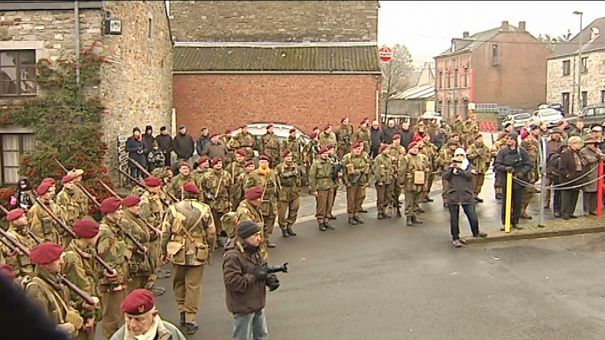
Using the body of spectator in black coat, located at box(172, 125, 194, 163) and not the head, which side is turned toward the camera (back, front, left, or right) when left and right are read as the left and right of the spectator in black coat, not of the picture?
front

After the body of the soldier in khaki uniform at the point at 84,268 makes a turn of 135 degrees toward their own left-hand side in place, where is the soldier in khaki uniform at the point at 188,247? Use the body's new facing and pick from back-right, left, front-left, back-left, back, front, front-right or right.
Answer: right

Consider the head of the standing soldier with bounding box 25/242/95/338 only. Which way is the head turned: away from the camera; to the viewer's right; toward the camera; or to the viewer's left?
to the viewer's right

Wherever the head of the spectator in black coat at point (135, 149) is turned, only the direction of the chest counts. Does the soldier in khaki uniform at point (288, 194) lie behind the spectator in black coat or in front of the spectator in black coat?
in front

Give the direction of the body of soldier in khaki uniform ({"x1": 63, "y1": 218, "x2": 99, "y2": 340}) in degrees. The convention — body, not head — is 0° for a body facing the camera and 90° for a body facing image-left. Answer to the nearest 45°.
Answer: approximately 270°

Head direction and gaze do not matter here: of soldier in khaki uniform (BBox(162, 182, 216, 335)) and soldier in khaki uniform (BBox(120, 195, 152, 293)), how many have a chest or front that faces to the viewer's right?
1

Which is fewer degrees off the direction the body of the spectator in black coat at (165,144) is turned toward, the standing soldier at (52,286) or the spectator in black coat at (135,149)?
the standing soldier

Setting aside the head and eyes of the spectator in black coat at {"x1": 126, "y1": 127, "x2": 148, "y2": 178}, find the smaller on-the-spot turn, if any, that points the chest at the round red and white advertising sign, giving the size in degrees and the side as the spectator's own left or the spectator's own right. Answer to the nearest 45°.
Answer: approximately 90° to the spectator's own left

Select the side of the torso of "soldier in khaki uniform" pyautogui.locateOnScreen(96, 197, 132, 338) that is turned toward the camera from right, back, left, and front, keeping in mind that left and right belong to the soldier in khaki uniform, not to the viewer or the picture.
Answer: right

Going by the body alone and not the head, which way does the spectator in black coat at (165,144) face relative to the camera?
toward the camera

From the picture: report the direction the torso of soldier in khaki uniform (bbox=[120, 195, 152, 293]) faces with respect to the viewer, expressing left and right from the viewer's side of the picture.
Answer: facing to the right of the viewer

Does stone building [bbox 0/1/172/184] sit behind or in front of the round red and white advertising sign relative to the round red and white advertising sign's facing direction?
in front

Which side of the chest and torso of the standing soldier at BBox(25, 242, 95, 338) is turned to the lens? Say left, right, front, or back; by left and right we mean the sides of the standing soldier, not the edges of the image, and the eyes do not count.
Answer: right

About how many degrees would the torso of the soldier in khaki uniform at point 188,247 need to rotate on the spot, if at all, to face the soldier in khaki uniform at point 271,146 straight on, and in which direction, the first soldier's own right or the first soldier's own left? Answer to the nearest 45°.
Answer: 0° — they already face them

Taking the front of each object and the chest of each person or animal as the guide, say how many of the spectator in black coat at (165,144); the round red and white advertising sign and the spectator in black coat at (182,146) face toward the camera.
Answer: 3

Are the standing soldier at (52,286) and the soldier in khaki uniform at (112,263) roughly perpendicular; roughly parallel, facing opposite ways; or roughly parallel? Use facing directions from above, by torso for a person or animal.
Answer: roughly parallel

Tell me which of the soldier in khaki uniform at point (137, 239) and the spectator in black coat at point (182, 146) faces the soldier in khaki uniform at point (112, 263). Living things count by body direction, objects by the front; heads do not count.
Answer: the spectator in black coat

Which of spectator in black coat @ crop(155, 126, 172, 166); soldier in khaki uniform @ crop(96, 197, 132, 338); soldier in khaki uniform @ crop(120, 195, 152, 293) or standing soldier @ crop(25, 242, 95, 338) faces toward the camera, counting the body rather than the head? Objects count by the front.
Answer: the spectator in black coat

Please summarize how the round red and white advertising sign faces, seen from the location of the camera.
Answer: facing the viewer

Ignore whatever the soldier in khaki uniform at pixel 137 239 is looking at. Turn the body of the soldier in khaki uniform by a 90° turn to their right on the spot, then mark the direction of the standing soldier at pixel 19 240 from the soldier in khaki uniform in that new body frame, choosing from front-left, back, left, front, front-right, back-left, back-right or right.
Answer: right
